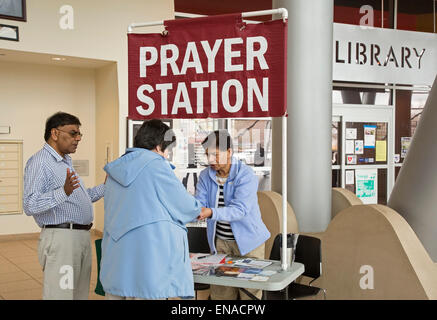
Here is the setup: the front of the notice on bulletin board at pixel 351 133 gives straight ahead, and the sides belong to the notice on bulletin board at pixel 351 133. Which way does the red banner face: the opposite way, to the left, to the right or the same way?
the same way

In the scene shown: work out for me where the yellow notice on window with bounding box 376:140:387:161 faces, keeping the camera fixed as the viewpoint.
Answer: facing the viewer

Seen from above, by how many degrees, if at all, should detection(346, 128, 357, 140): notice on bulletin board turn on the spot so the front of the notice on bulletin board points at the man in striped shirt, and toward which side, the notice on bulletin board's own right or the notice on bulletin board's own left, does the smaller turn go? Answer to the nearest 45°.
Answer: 0° — it already faces them

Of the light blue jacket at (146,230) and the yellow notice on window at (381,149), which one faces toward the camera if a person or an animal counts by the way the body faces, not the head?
the yellow notice on window

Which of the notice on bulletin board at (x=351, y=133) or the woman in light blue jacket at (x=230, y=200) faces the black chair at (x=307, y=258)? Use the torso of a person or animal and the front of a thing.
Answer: the notice on bulletin board

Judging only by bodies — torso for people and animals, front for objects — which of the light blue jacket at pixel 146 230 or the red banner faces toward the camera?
the red banner

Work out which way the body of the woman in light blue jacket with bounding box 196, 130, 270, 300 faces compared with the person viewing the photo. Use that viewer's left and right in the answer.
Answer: facing the viewer and to the left of the viewer

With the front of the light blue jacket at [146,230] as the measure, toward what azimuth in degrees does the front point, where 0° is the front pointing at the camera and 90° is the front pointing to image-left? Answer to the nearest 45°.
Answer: approximately 225°

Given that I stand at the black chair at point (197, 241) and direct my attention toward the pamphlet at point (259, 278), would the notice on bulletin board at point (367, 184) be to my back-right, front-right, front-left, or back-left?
back-left

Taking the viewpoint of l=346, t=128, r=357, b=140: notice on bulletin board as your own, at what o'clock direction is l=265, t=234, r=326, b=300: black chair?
The black chair is roughly at 12 o'clock from the notice on bulletin board.

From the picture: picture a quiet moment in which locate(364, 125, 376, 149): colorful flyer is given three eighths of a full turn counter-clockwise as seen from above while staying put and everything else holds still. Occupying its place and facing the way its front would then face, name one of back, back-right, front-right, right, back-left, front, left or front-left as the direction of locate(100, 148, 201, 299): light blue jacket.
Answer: back-right

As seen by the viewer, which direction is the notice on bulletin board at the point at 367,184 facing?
toward the camera

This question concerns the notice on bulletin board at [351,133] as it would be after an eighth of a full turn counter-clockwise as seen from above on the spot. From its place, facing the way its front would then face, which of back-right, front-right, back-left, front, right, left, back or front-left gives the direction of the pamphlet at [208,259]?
front-right

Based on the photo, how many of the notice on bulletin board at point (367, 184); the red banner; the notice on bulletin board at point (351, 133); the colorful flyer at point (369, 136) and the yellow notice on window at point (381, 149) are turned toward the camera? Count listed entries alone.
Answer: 5

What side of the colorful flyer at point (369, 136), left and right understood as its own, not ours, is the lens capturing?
front

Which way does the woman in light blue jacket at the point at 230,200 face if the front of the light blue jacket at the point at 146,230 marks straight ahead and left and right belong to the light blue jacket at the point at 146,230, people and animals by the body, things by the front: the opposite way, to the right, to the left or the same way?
the opposite way

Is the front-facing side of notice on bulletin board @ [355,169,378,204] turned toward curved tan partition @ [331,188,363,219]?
yes

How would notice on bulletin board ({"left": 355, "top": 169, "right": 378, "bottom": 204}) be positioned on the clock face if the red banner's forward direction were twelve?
The notice on bulletin board is roughly at 7 o'clock from the red banner.

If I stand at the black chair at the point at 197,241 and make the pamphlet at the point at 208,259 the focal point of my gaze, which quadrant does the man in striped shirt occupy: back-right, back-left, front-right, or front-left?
front-right
